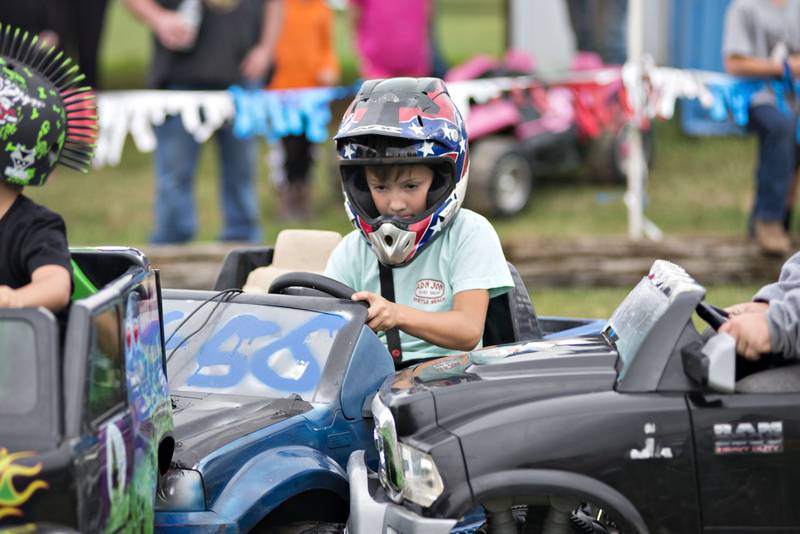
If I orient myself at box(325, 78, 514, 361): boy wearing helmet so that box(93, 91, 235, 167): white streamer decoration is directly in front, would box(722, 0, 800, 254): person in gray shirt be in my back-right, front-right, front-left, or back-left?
front-right

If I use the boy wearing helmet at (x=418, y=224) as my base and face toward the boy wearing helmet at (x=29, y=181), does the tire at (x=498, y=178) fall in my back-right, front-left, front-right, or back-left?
back-right

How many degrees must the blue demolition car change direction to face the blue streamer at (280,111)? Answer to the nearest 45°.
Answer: approximately 135° to its right

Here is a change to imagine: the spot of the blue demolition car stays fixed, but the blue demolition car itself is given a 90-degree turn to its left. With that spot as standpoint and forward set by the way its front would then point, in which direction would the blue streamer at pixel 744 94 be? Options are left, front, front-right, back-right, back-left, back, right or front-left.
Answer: left

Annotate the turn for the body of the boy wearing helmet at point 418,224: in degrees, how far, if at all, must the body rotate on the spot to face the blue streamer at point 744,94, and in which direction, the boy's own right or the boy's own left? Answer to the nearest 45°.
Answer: approximately 180°

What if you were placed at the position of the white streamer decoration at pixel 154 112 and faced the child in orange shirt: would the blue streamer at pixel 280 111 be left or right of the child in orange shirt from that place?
right

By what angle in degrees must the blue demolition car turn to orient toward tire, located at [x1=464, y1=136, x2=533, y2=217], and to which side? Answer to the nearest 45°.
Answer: approximately 135° to its right

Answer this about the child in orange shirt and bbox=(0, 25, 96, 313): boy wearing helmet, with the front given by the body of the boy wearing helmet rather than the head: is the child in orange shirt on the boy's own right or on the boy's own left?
on the boy's own right

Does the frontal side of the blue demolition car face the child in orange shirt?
no

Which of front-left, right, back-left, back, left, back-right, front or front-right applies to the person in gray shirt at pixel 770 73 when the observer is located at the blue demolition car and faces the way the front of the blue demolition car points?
back

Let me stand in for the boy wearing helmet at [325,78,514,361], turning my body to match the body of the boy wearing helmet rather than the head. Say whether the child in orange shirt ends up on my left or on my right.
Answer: on my right

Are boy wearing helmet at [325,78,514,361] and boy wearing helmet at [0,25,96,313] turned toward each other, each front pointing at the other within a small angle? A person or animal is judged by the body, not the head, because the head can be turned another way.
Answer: no

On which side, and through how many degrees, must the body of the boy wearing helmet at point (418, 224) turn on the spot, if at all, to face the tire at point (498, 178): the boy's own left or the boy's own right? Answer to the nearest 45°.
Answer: approximately 135° to the boy's own right
